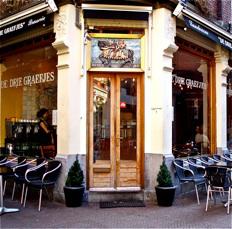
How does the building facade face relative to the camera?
toward the camera

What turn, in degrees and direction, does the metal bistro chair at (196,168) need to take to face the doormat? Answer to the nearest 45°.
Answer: approximately 90° to its right

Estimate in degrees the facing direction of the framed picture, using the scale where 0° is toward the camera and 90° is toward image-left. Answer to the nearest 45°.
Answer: approximately 0°

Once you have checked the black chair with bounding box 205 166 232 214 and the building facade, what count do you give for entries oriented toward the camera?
1

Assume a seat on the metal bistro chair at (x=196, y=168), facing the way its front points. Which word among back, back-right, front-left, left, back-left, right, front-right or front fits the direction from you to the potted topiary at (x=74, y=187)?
right

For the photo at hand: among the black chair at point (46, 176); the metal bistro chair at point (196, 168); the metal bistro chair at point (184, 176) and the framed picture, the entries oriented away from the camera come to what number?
0

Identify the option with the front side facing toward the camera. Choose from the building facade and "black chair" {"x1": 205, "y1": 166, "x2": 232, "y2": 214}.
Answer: the building facade

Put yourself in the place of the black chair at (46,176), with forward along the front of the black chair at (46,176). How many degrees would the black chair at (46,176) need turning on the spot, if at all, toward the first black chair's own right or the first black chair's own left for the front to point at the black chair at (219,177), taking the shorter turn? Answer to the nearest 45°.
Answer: approximately 135° to the first black chair's own left

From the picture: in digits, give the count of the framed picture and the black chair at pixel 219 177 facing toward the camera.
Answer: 1

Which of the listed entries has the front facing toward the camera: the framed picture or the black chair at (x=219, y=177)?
the framed picture

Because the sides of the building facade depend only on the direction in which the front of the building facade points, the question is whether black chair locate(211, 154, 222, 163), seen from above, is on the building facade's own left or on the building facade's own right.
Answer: on the building facade's own left

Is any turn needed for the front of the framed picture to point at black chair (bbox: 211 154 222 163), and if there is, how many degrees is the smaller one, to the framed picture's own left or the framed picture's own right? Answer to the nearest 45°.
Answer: approximately 135° to the framed picture's own left
